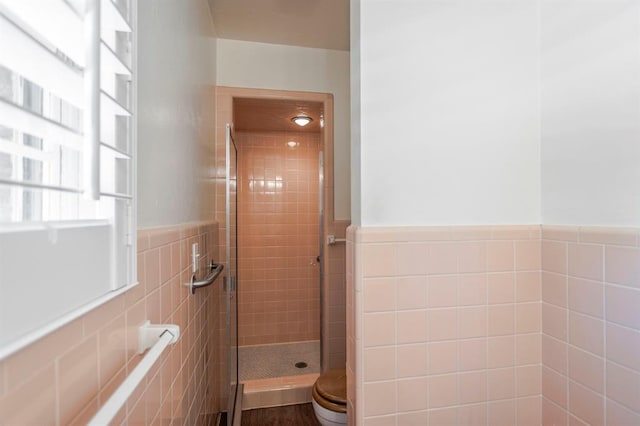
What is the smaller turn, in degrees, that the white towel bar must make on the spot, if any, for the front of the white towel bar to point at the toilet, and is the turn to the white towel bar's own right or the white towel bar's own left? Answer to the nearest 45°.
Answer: approximately 45° to the white towel bar's own left

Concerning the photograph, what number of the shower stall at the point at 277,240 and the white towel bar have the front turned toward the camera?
1

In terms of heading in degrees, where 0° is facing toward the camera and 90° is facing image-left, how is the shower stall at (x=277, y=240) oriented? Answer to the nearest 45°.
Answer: approximately 0°

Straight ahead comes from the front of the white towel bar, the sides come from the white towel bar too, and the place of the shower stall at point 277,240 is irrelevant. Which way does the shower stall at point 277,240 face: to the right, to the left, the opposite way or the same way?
to the right

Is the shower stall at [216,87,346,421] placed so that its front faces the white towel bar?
yes

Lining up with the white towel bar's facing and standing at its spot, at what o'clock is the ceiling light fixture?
The ceiling light fixture is roughly at 10 o'clock from the white towel bar.

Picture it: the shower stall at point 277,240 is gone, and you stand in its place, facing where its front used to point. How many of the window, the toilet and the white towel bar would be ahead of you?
3

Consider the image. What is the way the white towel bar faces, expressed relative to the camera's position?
facing to the right of the viewer

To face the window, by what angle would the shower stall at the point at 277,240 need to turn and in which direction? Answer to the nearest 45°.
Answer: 0° — it already faces it
